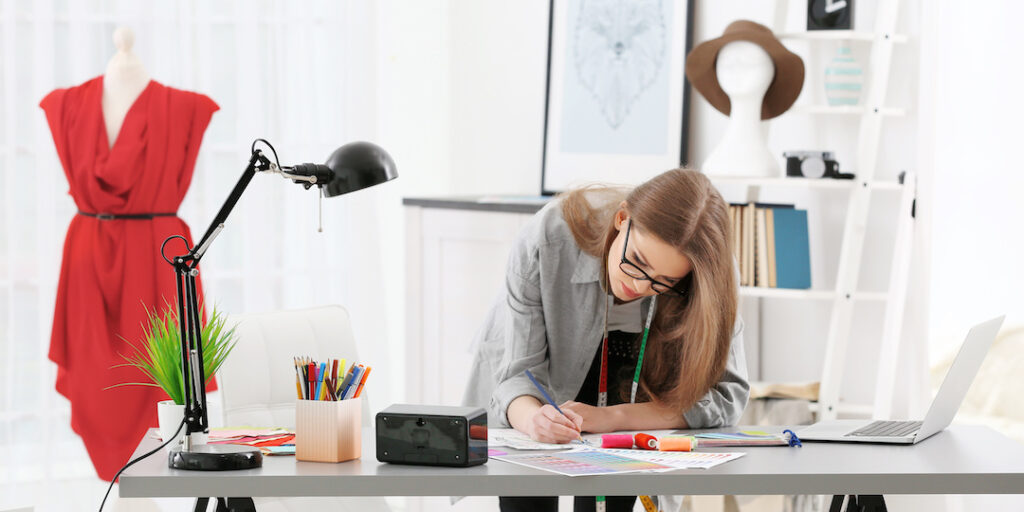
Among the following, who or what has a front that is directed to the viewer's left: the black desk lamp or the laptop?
the laptop

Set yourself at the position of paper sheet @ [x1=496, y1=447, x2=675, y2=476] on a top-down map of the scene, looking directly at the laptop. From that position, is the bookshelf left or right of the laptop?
left

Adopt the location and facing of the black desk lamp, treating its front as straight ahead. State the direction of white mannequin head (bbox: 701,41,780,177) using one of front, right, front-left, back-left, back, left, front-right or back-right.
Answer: front-left

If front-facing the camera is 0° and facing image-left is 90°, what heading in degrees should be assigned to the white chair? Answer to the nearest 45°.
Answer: approximately 315°

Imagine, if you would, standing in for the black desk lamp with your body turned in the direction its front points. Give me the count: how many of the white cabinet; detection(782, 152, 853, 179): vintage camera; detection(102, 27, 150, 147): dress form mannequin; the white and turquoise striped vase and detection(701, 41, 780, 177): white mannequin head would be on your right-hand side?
0

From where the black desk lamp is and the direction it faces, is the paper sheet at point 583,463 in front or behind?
in front

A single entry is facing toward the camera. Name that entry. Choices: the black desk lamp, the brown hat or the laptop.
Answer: the brown hat

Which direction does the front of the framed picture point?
toward the camera

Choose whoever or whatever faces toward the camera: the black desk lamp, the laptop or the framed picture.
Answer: the framed picture

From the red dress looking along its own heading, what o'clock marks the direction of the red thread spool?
The red thread spool is roughly at 11 o'clock from the red dress.

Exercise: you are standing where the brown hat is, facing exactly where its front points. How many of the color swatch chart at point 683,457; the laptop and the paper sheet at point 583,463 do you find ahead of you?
3

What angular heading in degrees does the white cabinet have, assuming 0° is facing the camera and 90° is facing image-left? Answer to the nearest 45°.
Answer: approximately 0°

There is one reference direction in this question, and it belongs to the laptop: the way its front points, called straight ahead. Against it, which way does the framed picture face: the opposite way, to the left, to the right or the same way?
to the left

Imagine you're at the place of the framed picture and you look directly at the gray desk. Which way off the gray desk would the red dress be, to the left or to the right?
right

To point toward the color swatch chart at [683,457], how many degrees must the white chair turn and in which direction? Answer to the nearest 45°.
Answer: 0° — it already faces it

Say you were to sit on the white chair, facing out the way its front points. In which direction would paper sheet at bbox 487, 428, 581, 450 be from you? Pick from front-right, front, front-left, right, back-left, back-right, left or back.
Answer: front

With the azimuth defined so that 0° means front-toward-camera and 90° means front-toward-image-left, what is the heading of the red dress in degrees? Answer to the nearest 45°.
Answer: approximately 0°

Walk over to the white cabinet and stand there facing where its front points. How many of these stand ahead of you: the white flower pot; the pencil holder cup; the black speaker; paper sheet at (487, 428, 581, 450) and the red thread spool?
5

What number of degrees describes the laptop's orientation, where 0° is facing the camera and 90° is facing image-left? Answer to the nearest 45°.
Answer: approximately 90°

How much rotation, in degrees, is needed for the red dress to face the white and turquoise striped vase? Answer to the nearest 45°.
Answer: approximately 90° to its left

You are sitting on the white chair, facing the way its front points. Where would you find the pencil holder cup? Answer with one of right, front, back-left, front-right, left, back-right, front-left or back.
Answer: front-right

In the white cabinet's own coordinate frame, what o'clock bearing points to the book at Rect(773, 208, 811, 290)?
The book is roughly at 10 o'clock from the white cabinet.
